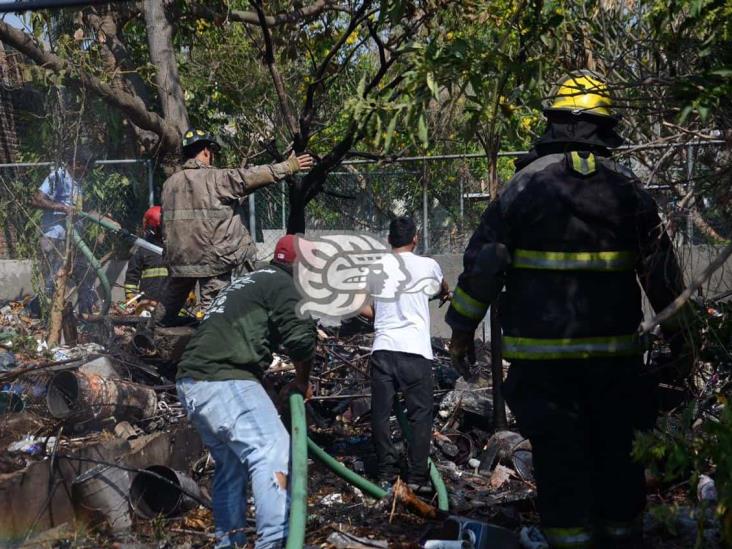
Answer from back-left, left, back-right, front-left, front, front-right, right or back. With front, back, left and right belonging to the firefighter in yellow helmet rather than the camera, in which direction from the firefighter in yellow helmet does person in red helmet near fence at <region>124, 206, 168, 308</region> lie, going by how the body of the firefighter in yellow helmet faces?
front-left

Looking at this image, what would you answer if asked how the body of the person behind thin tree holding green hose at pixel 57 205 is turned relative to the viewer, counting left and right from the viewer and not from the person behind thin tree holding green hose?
facing the viewer and to the right of the viewer

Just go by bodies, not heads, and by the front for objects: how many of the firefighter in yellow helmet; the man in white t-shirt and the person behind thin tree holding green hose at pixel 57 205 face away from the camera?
2

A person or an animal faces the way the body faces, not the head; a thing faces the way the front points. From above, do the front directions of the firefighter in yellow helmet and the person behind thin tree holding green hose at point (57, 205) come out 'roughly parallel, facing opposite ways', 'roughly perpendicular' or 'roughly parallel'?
roughly perpendicular

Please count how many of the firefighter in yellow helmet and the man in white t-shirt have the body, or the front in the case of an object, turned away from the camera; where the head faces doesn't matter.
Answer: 2

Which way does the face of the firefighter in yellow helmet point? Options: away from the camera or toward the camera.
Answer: away from the camera

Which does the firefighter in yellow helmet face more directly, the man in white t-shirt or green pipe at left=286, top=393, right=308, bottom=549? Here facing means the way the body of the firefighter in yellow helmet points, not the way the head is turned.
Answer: the man in white t-shirt

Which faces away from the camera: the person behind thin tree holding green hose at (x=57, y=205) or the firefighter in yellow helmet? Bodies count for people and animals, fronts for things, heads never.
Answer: the firefighter in yellow helmet

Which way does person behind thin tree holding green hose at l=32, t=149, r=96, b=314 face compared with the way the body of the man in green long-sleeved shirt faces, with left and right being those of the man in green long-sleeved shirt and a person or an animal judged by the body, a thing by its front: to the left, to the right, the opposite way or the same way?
to the right

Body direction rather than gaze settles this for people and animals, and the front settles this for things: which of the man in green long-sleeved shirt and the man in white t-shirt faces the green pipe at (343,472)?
the man in green long-sleeved shirt

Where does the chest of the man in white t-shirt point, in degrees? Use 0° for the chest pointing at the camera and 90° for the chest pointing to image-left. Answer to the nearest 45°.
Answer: approximately 180°

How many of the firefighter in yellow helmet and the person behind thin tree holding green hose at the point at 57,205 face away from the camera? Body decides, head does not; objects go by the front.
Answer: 1

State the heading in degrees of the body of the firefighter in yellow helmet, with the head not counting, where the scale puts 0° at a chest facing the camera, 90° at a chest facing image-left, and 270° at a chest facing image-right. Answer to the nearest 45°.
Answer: approximately 180°
